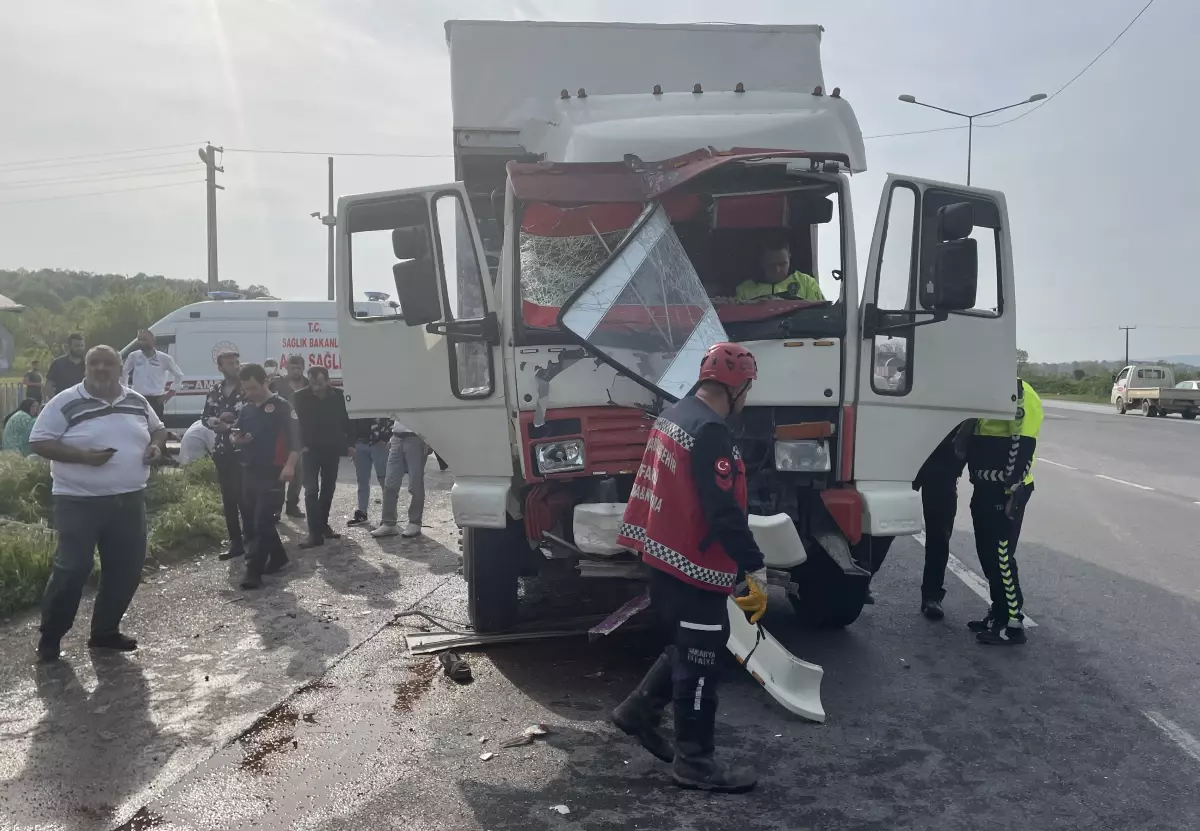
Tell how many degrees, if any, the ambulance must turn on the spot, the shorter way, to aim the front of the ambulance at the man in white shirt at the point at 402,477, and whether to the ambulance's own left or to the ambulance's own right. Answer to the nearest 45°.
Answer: approximately 90° to the ambulance's own left

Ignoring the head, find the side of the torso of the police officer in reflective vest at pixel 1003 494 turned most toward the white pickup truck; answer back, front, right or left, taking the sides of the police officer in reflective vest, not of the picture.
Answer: right

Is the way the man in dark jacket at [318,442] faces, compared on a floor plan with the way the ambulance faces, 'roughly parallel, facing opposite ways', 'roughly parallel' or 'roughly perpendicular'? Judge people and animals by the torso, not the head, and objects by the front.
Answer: roughly perpendicular

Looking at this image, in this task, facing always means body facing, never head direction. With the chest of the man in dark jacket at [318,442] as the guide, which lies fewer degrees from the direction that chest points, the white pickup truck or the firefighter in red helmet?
the firefighter in red helmet

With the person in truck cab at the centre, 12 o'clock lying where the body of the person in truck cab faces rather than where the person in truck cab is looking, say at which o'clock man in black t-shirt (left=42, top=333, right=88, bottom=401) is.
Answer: The man in black t-shirt is roughly at 4 o'clock from the person in truck cab.

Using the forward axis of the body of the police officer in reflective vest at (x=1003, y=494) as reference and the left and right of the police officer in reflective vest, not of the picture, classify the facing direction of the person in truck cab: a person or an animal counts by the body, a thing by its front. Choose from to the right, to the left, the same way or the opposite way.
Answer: to the left

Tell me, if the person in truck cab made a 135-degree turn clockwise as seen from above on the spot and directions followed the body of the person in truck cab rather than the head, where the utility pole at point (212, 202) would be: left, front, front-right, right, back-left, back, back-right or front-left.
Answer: front

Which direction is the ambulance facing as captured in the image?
to the viewer's left

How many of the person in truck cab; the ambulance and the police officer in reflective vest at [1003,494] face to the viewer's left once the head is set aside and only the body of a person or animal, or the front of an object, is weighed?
2

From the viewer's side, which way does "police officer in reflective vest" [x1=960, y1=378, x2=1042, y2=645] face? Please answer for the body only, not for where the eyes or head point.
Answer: to the viewer's left

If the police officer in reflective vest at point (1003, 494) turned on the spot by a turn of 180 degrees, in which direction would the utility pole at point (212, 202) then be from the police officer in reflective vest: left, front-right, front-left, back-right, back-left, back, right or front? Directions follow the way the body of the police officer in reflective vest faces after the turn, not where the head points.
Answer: back-left

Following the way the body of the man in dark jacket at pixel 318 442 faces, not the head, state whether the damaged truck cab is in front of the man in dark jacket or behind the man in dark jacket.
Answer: in front

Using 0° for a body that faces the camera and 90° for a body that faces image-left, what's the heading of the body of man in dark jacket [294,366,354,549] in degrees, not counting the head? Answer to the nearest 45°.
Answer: approximately 0°
